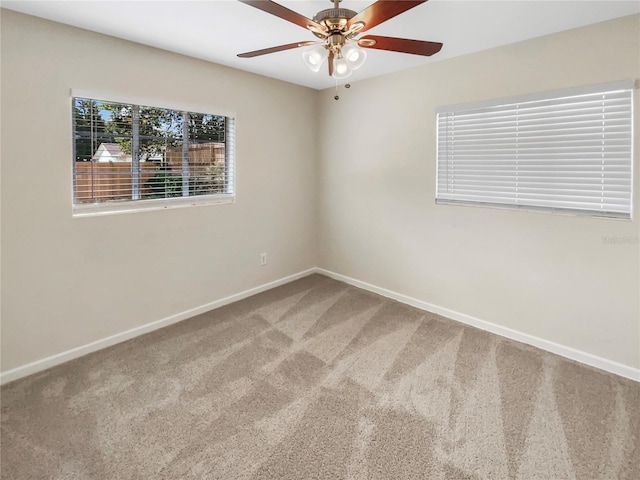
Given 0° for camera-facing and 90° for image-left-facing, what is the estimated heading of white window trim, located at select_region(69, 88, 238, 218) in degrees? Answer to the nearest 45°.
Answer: approximately 315°

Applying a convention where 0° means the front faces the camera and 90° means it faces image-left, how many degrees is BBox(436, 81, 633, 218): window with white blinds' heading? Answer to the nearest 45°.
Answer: approximately 45°
